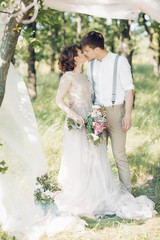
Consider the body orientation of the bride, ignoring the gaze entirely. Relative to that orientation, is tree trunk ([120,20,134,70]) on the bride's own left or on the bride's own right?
on the bride's own left

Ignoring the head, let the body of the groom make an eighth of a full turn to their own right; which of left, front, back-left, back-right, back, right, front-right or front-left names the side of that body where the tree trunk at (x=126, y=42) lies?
right

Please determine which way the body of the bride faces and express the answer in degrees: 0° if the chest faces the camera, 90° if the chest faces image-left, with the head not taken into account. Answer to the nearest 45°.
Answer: approximately 315°

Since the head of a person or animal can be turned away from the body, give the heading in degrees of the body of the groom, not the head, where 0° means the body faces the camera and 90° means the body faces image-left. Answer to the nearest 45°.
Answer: approximately 45°

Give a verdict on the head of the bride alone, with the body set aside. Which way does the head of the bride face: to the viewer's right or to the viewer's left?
to the viewer's right
